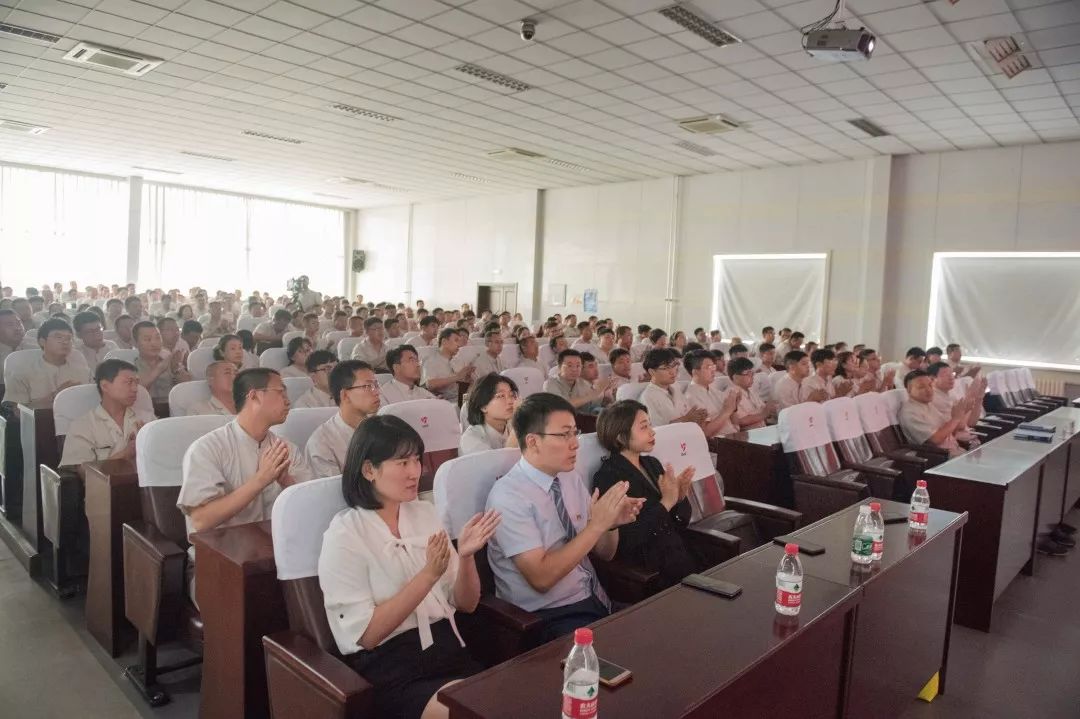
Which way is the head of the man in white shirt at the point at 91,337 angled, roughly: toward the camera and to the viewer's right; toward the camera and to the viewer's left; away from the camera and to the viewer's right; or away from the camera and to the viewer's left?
toward the camera and to the viewer's right

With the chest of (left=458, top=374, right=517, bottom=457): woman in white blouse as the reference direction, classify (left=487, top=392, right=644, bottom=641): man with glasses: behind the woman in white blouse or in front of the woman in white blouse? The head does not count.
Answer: in front

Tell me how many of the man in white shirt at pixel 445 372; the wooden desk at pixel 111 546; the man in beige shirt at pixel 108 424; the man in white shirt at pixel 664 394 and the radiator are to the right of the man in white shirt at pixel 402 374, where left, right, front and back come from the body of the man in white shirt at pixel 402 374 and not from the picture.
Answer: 2

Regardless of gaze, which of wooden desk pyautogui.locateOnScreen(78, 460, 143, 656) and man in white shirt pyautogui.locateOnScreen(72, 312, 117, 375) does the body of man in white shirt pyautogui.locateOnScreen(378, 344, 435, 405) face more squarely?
the wooden desk

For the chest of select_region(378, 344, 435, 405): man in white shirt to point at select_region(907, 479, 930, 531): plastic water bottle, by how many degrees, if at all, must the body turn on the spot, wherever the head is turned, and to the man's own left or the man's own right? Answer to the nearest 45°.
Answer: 0° — they already face it

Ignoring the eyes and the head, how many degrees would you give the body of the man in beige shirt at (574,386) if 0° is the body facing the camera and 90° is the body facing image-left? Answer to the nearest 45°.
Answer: approximately 315°

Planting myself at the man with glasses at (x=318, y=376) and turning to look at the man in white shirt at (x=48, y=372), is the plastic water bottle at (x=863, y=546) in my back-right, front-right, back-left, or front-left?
back-left
